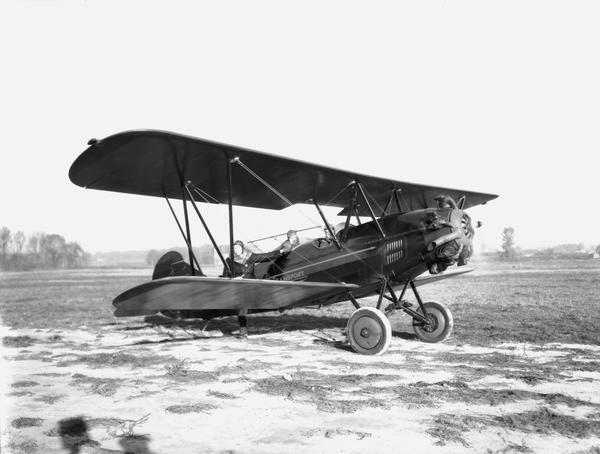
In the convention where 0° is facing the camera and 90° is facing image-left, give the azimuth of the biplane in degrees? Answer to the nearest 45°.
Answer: approximately 315°

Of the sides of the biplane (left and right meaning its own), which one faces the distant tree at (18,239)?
back
